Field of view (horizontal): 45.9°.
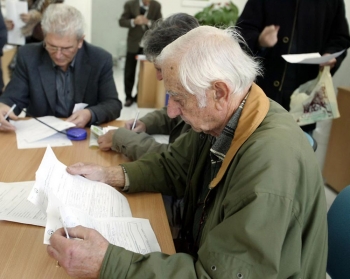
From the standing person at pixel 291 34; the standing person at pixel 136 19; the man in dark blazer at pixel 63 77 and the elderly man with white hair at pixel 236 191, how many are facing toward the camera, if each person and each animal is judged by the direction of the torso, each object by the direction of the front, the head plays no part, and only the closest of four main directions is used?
3

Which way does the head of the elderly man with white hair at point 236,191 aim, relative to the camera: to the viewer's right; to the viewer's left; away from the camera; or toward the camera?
to the viewer's left

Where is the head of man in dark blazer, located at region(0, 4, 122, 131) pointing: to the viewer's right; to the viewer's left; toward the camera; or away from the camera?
toward the camera

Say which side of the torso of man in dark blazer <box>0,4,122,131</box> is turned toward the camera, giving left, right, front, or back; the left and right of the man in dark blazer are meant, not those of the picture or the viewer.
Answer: front

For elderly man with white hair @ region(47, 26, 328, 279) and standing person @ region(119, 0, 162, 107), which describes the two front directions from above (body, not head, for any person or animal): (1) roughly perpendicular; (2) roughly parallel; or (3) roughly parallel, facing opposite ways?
roughly perpendicular

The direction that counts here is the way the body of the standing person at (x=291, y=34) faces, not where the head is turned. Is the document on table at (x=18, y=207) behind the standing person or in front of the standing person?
in front

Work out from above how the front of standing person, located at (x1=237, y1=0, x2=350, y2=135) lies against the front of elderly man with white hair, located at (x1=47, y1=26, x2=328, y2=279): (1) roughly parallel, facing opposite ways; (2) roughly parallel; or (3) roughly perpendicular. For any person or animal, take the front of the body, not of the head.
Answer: roughly perpendicular

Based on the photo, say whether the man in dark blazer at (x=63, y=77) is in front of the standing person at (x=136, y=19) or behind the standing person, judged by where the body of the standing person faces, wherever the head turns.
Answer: in front

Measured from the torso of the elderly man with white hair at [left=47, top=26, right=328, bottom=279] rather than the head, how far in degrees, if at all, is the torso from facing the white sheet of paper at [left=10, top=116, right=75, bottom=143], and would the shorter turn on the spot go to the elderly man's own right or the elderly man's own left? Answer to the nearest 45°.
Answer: approximately 45° to the elderly man's own right

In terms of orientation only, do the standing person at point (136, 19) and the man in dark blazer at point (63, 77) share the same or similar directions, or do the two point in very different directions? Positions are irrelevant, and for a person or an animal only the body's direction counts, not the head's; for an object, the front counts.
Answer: same or similar directions

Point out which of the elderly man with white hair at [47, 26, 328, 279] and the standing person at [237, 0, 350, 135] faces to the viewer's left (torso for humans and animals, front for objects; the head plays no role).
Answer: the elderly man with white hair

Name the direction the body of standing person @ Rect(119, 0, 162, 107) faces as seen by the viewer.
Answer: toward the camera

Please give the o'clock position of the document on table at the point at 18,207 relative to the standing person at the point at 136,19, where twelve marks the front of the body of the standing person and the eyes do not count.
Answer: The document on table is roughly at 12 o'clock from the standing person.

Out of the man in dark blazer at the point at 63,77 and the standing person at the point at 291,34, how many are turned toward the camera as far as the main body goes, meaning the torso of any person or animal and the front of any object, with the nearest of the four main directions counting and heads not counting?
2

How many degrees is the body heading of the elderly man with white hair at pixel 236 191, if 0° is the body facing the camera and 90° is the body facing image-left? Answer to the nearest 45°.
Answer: approximately 90°
